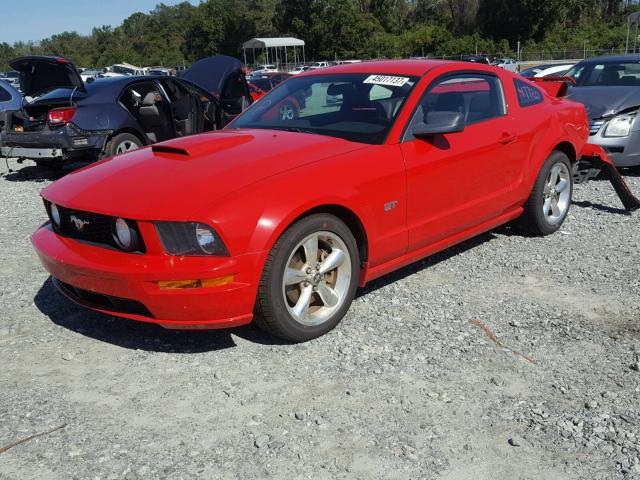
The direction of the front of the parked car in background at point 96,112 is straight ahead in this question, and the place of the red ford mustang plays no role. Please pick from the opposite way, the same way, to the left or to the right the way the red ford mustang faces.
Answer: the opposite way

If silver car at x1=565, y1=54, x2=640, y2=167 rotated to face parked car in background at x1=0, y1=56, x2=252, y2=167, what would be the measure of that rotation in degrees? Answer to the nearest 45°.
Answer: approximately 45° to its right

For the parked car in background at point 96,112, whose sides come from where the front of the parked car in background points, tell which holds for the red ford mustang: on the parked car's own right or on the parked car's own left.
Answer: on the parked car's own right

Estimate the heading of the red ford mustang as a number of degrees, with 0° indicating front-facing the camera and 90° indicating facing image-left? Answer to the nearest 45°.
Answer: approximately 45°

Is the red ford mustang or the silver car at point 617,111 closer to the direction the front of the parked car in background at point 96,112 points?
the silver car

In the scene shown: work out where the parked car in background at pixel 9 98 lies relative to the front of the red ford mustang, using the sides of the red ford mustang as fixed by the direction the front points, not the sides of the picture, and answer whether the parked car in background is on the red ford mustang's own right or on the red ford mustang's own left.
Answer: on the red ford mustang's own right

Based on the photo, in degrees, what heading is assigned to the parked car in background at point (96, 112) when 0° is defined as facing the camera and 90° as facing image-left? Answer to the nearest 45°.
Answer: approximately 225°

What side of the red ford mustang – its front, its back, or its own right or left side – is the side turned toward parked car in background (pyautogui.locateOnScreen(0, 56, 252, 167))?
right

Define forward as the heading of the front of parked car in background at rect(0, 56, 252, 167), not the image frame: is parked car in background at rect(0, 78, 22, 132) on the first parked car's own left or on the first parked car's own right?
on the first parked car's own left

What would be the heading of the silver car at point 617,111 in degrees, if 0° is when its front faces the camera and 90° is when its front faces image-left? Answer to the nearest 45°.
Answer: approximately 45°
